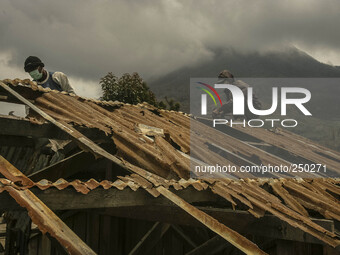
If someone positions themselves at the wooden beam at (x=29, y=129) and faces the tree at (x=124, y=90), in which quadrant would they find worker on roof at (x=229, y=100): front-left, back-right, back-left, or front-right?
front-right

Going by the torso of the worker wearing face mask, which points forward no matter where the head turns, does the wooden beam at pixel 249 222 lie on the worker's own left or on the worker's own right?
on the worker's own left

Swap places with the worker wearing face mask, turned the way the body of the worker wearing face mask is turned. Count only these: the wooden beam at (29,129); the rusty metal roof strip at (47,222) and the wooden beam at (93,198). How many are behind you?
0

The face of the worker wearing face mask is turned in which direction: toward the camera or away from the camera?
toward the camera

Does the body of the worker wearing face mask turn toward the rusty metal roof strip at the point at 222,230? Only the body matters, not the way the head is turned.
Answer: no

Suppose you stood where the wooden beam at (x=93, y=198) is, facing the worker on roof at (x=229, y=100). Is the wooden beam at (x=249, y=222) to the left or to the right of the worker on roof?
right

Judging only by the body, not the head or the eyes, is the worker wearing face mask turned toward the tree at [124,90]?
no
